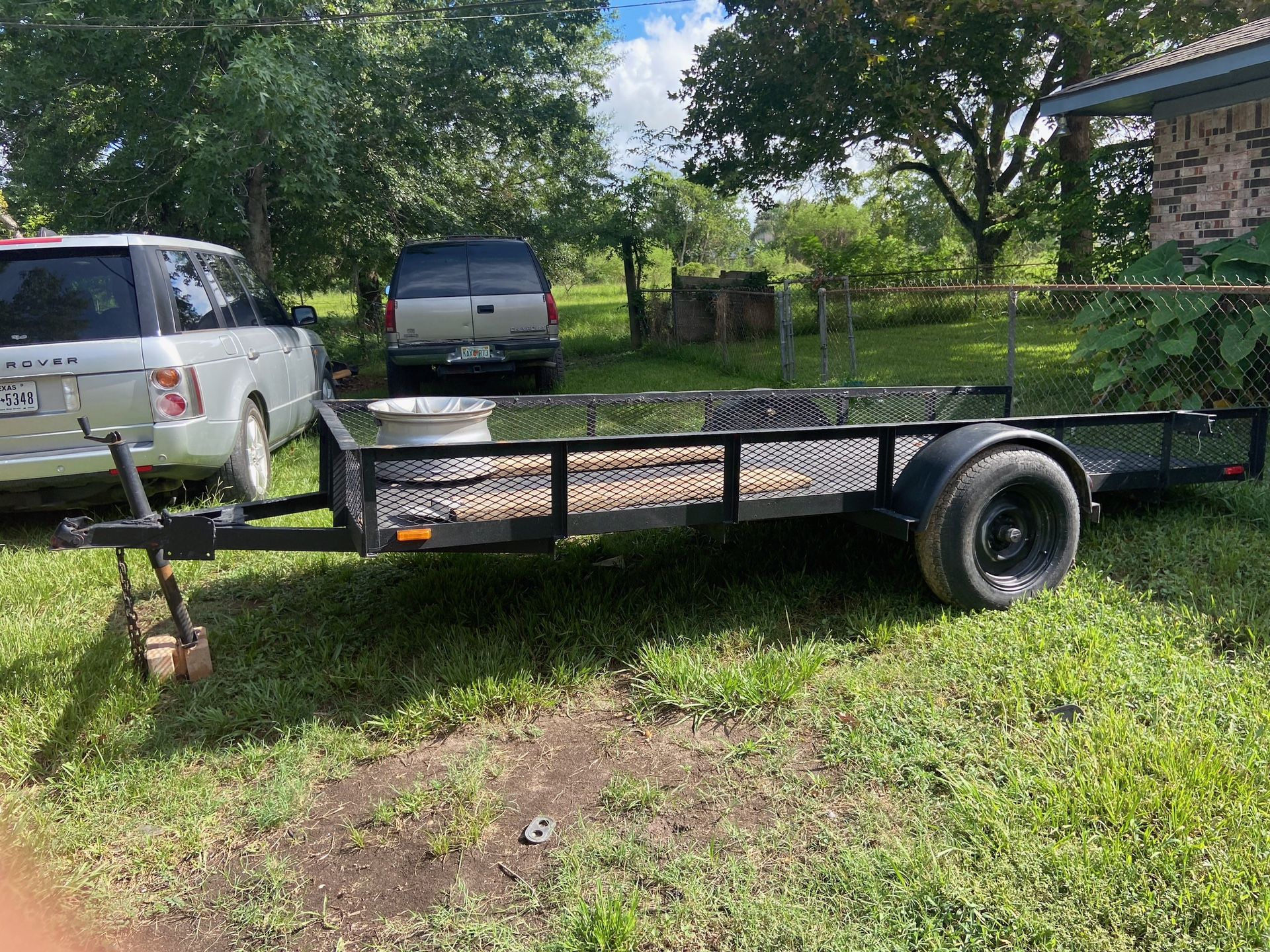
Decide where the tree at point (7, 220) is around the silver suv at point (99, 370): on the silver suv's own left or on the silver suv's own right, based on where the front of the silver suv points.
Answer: on the silver suv's own left

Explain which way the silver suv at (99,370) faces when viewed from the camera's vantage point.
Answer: facing away from the viewer and to the right of the viewer

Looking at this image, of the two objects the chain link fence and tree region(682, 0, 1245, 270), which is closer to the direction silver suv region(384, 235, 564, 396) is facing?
the tree

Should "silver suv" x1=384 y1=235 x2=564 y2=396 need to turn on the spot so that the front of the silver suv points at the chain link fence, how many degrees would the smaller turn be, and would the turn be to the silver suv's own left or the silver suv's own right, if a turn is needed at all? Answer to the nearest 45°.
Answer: approximately 90° to the silver suv's own right

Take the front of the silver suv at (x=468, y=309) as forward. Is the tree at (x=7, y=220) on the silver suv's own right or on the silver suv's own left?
on the silver suv's own left

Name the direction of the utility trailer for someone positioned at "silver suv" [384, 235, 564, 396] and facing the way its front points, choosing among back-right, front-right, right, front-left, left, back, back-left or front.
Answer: back

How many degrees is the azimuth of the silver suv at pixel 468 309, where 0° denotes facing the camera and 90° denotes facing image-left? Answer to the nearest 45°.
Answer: approximately 180°

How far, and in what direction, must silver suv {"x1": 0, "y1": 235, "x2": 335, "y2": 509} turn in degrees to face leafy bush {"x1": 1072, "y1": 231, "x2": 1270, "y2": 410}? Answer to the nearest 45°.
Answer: approximately 45° to its right
